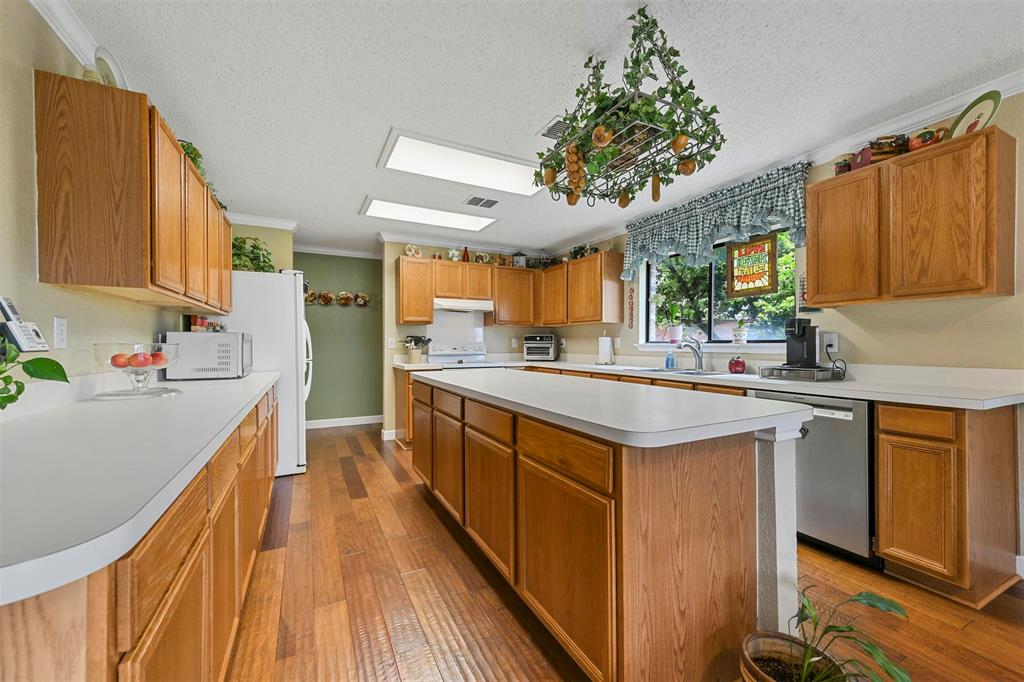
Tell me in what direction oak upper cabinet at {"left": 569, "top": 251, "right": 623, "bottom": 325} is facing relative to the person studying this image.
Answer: facing the viewer and to the left of the viewer

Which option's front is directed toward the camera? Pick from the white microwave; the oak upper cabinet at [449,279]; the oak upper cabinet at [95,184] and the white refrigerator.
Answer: the oak upper cabinet at [449,279]

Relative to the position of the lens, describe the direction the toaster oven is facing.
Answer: facing the viewer

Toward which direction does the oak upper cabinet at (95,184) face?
to the viewer's right

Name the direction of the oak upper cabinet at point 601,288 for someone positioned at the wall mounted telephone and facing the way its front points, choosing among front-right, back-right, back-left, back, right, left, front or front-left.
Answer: front-left

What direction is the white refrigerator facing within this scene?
to the viewer's right

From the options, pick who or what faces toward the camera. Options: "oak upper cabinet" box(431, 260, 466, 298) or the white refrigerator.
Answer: the oak upper cabinet

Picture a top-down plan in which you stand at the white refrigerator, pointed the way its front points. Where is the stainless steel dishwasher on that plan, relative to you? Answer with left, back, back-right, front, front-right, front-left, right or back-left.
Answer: front-right

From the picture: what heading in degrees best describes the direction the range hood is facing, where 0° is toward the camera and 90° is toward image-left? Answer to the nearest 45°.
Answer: approximately 0°

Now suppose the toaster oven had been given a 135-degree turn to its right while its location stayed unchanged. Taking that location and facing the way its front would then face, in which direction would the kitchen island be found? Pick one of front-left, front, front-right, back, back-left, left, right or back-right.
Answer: back-left

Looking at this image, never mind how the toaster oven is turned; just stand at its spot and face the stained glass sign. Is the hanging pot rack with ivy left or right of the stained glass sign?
right

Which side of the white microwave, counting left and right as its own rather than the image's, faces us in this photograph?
right

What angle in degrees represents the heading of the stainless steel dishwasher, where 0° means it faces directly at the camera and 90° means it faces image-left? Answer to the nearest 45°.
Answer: approximately 45°
